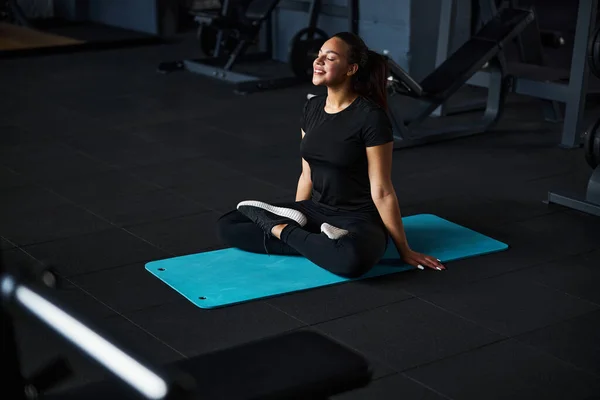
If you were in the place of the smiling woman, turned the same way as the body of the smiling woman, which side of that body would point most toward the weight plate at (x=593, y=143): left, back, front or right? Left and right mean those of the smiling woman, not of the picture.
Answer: back

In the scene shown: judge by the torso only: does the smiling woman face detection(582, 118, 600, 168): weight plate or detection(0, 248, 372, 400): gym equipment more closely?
the gym equipment

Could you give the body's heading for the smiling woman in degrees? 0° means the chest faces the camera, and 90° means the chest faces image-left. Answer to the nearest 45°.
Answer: approximately 45°

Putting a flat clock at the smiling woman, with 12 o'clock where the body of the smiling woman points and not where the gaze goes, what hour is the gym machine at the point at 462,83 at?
The gym machine is roughly at 5 o'clock from the smiling woman.

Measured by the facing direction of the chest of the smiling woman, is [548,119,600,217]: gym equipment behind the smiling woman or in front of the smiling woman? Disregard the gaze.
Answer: behind

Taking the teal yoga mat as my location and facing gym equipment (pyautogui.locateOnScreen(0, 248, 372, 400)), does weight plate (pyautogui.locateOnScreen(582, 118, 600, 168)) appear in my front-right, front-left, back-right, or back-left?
back-left

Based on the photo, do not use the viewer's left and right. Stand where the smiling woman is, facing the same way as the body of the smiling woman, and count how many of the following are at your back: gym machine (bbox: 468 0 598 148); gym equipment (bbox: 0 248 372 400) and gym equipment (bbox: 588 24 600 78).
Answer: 2

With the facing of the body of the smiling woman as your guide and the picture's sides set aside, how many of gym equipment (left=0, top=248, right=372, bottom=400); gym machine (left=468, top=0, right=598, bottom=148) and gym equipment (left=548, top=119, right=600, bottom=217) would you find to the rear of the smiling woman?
2

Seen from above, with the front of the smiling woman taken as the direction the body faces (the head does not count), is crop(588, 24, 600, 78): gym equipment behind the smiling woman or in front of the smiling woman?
behind

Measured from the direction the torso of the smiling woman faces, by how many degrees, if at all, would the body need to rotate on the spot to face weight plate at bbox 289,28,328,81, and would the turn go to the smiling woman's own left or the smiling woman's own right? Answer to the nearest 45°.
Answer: approximately 135° to the smiling woman's own right

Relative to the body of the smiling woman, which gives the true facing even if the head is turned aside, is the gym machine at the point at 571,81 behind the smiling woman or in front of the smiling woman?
behind

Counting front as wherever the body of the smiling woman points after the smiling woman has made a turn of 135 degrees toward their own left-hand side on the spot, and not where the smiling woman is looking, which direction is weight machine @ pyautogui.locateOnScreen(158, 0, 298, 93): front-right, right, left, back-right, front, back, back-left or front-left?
left
